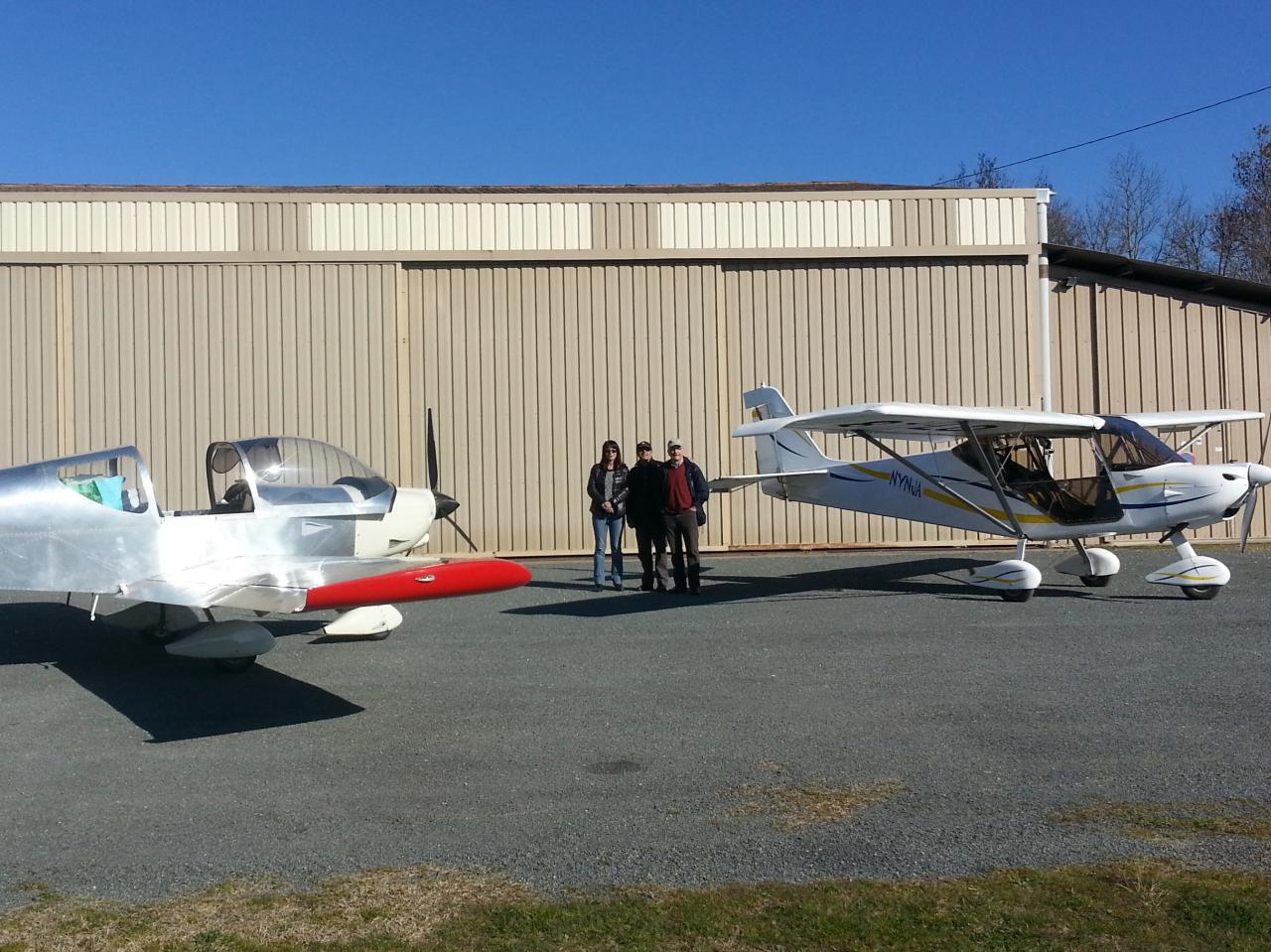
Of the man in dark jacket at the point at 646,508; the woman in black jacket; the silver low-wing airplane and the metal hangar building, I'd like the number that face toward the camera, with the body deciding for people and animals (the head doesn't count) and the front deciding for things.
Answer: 3

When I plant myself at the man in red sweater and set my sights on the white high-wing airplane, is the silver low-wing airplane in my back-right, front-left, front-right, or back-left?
back-right

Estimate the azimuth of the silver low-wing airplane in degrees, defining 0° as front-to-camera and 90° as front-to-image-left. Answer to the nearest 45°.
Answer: approximately 270°

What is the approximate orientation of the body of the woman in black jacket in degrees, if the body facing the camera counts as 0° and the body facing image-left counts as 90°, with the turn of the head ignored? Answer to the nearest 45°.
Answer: approximately 0°

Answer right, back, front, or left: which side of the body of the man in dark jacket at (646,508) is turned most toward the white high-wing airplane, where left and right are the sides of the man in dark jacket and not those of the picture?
left

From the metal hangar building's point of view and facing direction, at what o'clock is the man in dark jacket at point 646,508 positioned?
The man in dark jacket is roughly at 11 o'clock from the metal hangar building.

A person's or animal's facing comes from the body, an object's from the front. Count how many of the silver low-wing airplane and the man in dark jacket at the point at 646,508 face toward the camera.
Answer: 1

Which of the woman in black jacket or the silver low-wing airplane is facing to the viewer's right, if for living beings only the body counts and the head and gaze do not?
the silver low-wing airplane

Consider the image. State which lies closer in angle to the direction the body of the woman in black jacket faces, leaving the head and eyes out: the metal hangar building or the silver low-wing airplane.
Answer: the silver low-wing airplane

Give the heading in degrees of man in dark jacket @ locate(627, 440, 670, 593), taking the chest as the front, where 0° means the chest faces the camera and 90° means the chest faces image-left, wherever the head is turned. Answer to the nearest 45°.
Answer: approximately 0°
